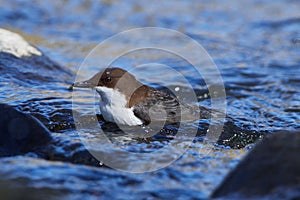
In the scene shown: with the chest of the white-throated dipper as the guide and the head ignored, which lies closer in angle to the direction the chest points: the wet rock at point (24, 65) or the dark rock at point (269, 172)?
the wet rock

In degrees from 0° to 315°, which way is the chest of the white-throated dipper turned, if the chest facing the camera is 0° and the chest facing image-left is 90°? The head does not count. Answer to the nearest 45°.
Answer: approximately 90°

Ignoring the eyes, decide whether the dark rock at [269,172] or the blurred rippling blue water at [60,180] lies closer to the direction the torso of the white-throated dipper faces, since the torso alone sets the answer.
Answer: the blurred rippling blue water

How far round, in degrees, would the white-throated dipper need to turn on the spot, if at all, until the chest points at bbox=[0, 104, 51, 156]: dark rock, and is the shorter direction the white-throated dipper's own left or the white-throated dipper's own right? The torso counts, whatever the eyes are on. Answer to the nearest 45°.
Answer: approximately 45° to the white-throated dipper's own left

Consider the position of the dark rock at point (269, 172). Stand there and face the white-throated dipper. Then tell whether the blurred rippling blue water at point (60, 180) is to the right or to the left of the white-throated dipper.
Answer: left

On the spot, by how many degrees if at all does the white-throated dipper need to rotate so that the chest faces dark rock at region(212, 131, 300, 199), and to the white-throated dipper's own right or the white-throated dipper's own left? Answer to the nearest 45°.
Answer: approximately 135° to the white-throated dipper's own left

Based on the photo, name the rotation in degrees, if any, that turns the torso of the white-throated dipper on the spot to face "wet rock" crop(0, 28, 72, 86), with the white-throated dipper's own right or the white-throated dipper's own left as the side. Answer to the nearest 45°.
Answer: approximately 45° to the white-throated dipper's own right

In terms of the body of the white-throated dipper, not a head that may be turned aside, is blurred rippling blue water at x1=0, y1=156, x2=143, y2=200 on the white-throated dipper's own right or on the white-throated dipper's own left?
on the white-throated dipper's own left

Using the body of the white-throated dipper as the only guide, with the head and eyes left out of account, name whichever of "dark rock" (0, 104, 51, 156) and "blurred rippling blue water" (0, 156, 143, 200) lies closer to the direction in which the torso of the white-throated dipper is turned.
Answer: the dark rock
